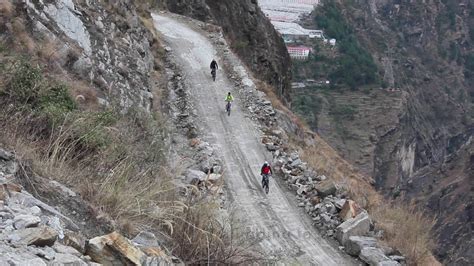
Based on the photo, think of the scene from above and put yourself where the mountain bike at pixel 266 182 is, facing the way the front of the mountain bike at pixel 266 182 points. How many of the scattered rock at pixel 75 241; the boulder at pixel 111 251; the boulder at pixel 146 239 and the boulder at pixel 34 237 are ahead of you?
4

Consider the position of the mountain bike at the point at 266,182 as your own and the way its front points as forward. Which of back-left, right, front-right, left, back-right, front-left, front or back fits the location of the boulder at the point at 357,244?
front-left

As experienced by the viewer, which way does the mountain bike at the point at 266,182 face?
facing the viewer

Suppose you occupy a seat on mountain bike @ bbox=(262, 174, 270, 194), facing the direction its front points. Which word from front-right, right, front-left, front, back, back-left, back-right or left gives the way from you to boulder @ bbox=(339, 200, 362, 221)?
front-left

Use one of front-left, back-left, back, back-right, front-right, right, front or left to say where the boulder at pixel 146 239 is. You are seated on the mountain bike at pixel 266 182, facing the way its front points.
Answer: front

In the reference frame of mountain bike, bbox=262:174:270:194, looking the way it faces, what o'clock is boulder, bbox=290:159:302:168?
The boulder is roughly at 7 o'clock from the mountain bike.

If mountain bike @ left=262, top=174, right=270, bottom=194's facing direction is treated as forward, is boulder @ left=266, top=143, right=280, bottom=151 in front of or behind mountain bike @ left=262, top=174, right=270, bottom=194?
behind

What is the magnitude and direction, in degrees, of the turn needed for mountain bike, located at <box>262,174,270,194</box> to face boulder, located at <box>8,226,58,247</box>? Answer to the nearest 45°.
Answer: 0° — it already faces it

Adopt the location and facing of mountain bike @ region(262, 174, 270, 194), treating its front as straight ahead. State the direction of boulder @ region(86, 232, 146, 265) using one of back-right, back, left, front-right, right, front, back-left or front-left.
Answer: front

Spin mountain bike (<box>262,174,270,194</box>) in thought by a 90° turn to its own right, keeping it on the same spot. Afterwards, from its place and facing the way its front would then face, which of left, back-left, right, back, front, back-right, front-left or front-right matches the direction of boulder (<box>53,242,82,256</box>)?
left

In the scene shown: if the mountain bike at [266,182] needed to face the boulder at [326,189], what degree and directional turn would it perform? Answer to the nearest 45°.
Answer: approximately 90° to its left

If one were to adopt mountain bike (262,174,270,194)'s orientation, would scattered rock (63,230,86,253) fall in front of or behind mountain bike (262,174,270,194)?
in front

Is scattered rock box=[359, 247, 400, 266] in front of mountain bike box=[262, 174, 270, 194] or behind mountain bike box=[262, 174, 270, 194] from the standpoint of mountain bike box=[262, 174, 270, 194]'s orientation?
in front

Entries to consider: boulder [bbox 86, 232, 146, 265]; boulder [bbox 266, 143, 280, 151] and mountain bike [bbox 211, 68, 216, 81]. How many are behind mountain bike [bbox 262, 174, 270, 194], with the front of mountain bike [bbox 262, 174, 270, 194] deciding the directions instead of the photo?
2
